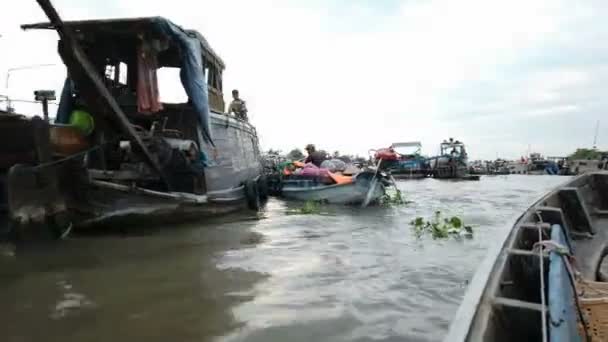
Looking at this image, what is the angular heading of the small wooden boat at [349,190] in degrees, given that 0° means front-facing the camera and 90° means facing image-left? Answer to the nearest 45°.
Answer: approximately 315°

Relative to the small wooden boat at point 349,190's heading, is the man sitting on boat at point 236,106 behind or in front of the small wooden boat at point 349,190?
behind

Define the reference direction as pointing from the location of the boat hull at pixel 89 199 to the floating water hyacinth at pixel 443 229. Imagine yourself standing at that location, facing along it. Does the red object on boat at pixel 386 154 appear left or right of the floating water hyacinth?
left

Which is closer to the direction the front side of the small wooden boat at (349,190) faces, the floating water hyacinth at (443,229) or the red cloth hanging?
the floating water hyacinth
